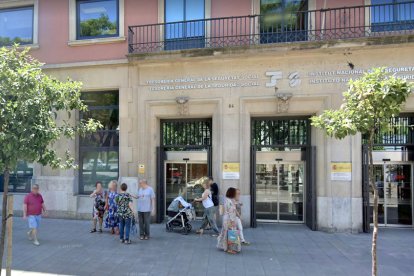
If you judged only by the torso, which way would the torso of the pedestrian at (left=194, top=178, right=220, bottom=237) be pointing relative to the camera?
to the viewer's left

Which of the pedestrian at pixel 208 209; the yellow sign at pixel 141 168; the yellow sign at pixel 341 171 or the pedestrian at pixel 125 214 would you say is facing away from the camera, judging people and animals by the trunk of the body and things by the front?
the pedestrian at pixel 125 214

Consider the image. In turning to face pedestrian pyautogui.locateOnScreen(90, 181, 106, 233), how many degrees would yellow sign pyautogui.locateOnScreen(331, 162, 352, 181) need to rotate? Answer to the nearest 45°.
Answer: approximately 90° to its right

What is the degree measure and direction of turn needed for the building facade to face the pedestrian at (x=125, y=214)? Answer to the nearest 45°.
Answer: approximately 45° to its right

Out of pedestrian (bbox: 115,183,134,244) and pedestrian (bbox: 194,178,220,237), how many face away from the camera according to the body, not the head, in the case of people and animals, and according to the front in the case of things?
1

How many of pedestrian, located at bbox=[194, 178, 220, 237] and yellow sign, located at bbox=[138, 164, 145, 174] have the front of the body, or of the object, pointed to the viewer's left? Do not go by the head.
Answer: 1

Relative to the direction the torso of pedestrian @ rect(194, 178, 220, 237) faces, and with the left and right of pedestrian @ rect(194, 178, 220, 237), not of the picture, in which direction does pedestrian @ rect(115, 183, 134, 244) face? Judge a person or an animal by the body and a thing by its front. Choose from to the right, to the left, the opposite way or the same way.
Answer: to the right
